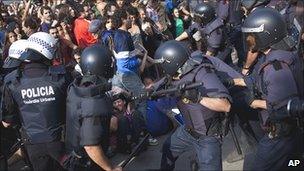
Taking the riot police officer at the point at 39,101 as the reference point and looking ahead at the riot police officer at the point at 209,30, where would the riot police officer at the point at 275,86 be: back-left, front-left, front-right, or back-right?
front-right

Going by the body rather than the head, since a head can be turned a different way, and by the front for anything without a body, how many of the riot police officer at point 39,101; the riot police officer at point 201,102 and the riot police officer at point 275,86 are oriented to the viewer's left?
2

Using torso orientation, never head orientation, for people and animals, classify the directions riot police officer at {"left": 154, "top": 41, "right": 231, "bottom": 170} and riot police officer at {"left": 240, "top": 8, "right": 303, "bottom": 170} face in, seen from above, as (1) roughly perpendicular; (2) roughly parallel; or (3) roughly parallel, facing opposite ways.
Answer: roughly parallel

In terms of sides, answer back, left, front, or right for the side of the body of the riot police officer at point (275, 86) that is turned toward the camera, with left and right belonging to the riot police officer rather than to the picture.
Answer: left

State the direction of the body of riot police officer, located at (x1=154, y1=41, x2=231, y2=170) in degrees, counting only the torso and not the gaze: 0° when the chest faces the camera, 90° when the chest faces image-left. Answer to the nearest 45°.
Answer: approximately 90°

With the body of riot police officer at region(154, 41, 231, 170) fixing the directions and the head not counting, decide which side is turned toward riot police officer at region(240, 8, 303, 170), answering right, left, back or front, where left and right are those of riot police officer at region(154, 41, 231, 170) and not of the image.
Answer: back

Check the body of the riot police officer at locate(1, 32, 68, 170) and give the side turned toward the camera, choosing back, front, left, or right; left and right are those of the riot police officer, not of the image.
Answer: back

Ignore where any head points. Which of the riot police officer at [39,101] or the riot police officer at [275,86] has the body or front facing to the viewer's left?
the riot police officer at [275,86]

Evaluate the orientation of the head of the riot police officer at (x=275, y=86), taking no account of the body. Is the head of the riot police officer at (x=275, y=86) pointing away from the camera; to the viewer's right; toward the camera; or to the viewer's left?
to the viewer's left

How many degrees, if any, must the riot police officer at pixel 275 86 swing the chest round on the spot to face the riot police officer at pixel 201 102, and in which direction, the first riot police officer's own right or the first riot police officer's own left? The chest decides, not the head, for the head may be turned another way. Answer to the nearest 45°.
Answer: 0° — they already face them

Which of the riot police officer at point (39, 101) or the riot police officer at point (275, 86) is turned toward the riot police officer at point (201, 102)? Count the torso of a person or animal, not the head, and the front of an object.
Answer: the riot police officer at point (275, 86)

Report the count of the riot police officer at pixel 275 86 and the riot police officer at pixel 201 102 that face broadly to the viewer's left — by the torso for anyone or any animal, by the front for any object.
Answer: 2
